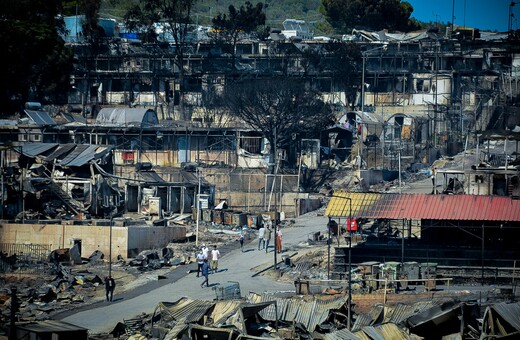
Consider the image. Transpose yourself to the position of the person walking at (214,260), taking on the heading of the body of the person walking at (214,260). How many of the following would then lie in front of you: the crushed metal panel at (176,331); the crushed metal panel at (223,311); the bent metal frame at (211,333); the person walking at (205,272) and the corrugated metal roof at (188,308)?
5

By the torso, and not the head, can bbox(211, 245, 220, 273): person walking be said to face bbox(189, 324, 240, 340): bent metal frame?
yes

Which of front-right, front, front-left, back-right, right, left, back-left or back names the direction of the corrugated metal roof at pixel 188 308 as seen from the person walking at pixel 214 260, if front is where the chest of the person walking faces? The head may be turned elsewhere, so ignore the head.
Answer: front

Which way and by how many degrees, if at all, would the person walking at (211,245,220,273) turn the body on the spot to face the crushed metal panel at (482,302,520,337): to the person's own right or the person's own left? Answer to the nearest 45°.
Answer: approximately 45° to the person's own left

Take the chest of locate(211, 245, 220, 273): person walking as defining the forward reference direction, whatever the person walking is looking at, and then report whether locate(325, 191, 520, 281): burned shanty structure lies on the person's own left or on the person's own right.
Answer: on the person's own left

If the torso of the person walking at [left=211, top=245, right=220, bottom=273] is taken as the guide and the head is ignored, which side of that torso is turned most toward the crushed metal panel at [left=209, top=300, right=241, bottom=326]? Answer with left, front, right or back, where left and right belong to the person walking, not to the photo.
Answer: front

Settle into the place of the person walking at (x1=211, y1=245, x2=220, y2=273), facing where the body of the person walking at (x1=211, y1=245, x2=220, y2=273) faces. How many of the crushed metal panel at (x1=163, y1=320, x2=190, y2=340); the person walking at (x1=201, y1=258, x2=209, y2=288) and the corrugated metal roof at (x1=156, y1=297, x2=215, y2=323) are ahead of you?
3

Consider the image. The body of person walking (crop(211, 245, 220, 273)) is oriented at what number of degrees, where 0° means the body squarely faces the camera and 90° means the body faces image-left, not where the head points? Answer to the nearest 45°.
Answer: approximately 0°

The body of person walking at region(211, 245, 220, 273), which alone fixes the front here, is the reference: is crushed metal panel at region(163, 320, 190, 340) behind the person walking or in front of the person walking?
in front

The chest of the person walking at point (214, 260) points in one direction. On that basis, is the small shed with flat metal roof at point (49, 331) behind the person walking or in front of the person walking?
in front
